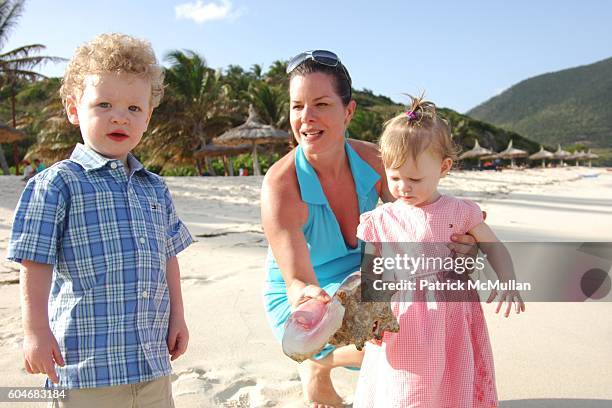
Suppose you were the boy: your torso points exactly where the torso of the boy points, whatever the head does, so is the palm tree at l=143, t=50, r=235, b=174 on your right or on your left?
on your left

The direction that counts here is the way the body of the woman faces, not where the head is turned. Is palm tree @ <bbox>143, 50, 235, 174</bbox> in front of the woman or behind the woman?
behind

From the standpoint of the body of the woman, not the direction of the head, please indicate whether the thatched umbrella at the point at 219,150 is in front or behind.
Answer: behind

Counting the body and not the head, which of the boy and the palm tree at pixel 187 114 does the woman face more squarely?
the boy

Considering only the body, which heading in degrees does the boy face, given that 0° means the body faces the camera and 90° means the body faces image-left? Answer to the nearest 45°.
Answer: approximately 315°

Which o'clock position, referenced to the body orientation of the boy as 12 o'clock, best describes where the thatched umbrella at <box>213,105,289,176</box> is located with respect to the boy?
The thatched umbrella is roughly at 8 o'clock from the boy.

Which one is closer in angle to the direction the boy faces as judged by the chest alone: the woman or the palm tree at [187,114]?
the woman

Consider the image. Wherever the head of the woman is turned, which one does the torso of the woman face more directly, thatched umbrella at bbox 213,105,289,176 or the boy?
the boy

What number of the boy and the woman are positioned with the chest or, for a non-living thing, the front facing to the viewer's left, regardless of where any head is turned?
0

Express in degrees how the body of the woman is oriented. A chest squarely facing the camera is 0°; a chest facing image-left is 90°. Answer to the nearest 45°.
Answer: approximately 315°

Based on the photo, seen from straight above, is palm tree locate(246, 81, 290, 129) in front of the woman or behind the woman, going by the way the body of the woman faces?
behind

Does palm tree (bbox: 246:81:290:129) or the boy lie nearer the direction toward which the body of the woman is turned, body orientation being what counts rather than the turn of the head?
the boy
